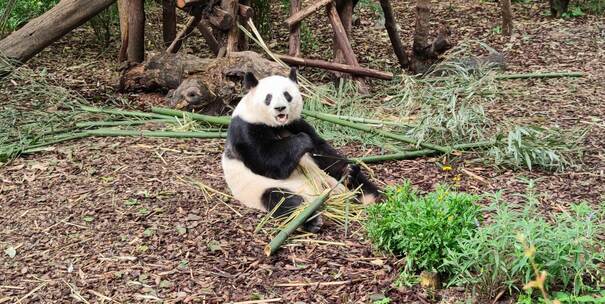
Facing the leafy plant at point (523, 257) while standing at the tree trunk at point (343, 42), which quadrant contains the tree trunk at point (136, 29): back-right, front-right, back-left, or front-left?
back-right

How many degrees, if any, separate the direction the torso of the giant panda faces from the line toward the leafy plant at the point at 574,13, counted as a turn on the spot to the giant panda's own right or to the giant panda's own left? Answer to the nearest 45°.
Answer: approximately 90° to the giant panda's own left

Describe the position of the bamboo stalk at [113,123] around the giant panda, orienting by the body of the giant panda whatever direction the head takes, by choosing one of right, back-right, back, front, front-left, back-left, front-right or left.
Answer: back

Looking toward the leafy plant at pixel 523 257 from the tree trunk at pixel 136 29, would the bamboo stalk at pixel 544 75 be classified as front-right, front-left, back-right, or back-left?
front-left

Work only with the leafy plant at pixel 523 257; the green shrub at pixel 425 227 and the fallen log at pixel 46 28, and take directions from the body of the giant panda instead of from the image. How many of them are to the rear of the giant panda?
1

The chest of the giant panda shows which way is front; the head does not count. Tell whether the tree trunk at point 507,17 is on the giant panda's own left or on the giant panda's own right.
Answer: on the giant panda's own left

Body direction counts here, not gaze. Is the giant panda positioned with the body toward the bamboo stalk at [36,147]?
no

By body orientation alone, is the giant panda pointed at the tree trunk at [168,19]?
no

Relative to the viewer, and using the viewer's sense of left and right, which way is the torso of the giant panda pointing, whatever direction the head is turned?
facing the viewer and to the right of the viewer

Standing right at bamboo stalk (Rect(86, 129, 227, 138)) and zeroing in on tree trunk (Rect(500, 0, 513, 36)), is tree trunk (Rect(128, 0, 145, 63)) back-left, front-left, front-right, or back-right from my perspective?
front-left

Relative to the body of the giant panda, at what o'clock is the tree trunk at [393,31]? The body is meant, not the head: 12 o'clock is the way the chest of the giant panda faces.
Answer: The tree trunk is roughly at 8 o'clock from the giant panda.

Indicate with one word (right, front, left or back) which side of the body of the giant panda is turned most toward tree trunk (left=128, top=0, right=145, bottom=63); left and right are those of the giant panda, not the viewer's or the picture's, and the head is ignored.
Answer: back

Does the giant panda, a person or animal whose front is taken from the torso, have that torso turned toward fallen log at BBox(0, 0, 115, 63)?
no

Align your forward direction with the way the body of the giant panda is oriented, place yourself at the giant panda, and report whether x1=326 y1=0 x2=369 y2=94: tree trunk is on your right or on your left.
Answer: on your left

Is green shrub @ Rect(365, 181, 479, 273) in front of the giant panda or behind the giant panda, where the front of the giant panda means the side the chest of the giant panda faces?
in front
